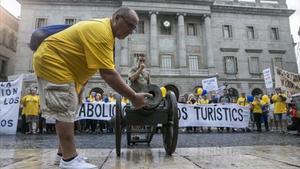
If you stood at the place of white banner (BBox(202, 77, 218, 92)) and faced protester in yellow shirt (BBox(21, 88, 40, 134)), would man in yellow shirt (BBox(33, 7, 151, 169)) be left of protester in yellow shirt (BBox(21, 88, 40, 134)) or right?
left

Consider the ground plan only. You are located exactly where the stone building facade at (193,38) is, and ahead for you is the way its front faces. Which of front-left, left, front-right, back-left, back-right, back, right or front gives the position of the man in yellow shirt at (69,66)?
front

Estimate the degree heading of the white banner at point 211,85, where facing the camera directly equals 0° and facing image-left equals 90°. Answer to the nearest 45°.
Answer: approximately 0°

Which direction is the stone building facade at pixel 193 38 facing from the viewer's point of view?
toward the camera

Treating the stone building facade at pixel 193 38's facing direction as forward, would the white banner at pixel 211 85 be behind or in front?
in front

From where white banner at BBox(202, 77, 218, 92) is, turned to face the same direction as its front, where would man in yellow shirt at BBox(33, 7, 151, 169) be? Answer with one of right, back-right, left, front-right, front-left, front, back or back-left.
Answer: front

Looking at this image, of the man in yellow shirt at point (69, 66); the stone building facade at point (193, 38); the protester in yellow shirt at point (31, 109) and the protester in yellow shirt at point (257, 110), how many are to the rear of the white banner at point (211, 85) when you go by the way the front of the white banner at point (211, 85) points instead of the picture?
1

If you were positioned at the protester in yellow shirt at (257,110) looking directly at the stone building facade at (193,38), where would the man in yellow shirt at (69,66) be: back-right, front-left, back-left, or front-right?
back-left

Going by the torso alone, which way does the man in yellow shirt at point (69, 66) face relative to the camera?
to the viewer's right

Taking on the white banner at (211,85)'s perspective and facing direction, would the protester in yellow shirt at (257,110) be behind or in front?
in front

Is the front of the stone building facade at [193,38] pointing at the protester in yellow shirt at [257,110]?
yes

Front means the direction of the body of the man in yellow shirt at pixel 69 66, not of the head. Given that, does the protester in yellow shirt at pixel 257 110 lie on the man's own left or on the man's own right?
on the man's own left
